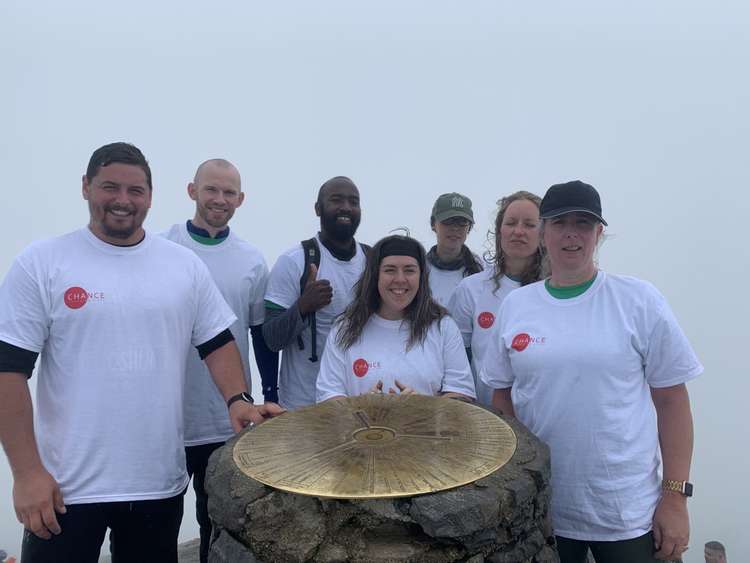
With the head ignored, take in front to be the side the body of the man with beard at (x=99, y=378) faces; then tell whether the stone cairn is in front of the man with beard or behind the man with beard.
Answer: in front

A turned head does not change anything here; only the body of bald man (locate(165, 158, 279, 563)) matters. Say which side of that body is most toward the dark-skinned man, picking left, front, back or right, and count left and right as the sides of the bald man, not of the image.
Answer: left

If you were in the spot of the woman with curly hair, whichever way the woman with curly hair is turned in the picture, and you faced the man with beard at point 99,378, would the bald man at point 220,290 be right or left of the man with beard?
right

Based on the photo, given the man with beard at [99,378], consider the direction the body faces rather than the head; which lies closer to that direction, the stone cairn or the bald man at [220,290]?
the stone cairn

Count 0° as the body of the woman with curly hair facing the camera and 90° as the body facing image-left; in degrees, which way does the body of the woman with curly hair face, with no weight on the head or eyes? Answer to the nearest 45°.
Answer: approximately 0°

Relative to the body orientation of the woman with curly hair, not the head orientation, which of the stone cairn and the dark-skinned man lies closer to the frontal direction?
the stone cairn

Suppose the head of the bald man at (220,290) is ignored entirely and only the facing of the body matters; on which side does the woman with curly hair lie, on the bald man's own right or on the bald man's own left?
on the bald man's own left

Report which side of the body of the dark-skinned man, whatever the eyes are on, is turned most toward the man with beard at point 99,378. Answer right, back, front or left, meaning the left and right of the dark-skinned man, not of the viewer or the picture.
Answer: right

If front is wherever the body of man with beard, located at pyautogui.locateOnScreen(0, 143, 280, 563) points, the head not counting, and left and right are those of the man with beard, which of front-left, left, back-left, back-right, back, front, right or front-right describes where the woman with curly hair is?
left
